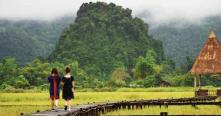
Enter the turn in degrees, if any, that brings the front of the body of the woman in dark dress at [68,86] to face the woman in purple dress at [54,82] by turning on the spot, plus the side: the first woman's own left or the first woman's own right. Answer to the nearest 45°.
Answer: approximately 45° to the first woman's own left

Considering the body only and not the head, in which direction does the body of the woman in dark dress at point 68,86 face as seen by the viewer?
away from the camera
